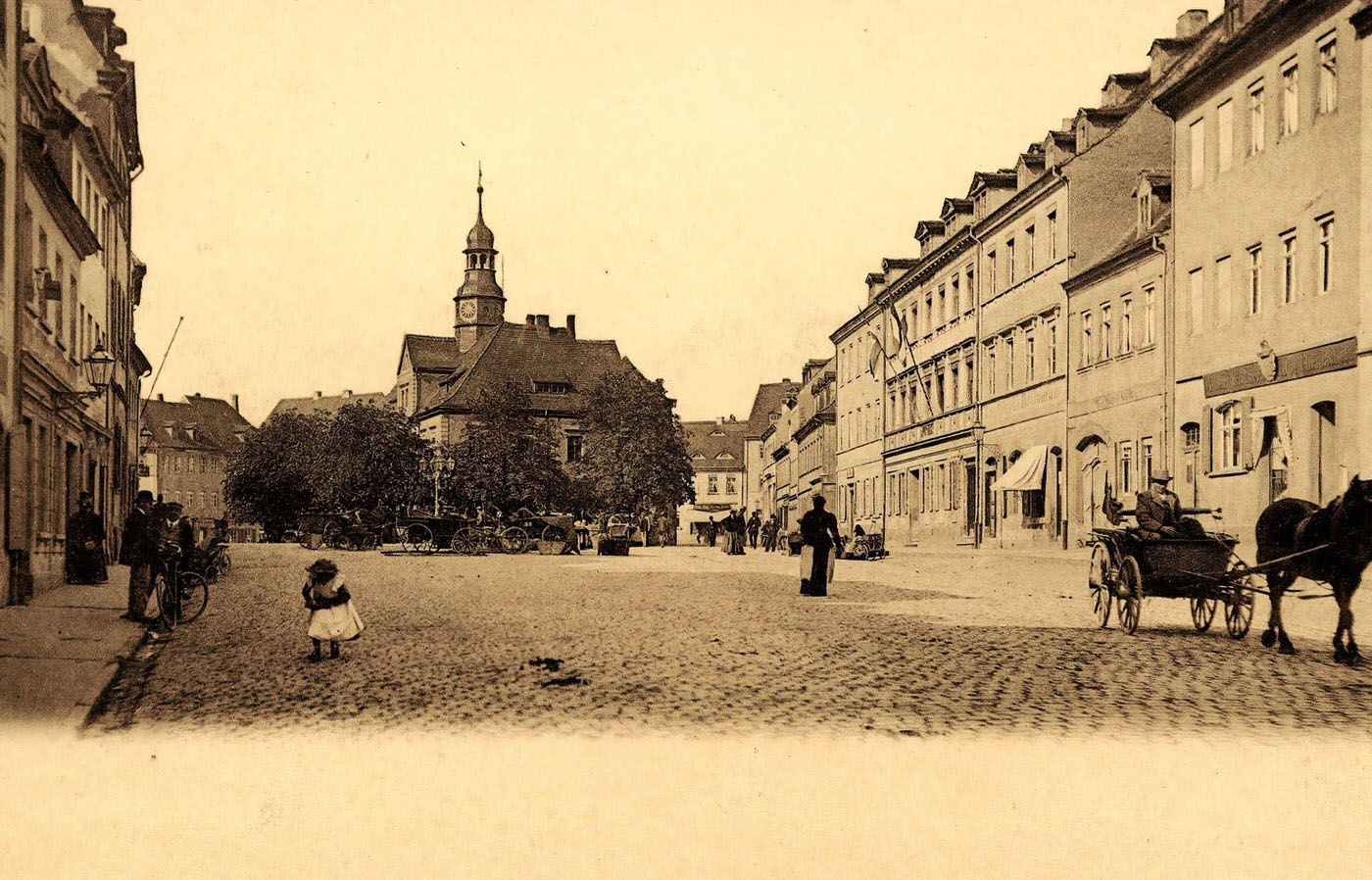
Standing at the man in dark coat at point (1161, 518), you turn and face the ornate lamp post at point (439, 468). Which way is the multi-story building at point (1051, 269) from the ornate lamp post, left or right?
right

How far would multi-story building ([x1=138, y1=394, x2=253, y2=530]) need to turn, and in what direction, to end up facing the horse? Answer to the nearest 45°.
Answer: approximately 45° to its left

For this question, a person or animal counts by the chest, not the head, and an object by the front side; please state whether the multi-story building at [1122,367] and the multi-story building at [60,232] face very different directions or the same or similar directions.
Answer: very different directions

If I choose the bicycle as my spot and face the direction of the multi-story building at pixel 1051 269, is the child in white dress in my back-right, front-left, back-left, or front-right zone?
back-right

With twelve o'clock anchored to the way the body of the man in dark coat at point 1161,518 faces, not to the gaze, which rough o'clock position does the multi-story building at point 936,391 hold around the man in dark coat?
The multi-story building is roughly at 7 o'clock from the man in dark coat.

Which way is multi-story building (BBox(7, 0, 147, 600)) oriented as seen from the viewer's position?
to the viewer's right

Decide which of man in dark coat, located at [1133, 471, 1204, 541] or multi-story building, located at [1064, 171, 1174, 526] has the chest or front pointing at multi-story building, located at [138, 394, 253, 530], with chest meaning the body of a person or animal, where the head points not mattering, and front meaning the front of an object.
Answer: multi-story building, located at [1064, 171, 1174, 526]

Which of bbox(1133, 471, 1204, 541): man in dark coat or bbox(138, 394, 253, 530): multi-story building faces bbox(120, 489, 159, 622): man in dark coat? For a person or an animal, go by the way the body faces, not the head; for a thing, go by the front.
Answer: the multi-story building

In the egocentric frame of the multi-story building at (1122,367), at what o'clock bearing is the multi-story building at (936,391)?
the multi-story building at (936,391) is roughly at 4 o'clock from the multi-story building at (1122,367).
